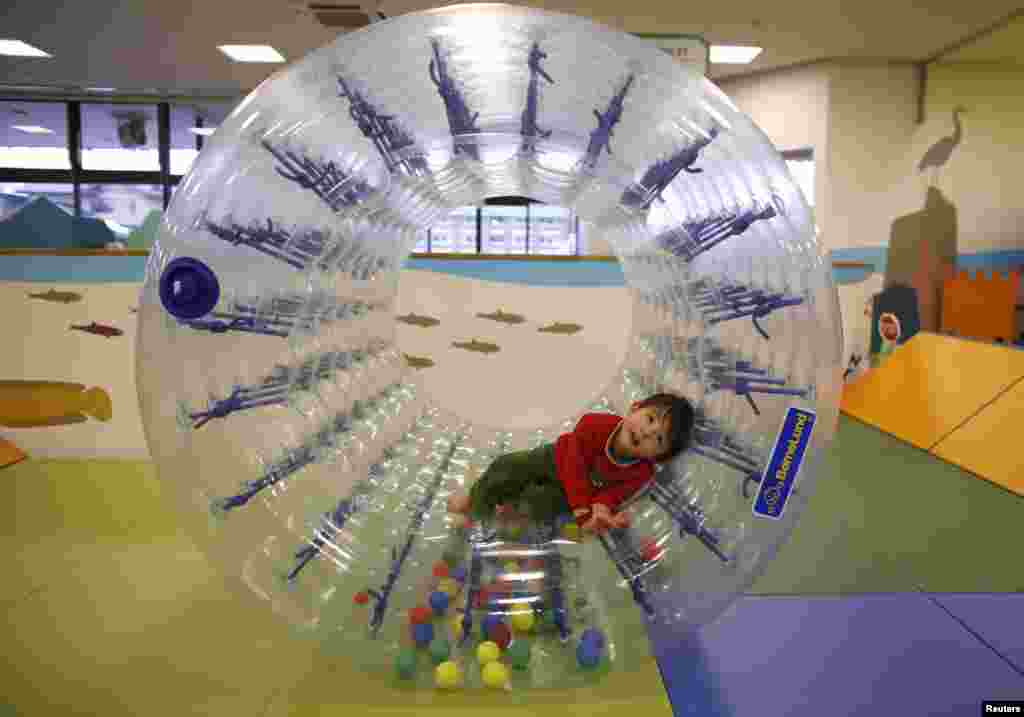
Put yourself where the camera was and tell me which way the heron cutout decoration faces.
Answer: facing to the right of the viewer

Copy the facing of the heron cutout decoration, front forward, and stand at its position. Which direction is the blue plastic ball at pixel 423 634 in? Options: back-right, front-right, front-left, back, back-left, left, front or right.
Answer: right

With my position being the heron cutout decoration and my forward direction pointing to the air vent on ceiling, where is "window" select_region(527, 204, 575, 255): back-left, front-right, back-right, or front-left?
front-right

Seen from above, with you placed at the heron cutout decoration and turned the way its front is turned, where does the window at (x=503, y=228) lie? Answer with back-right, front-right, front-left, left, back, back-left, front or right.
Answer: back
